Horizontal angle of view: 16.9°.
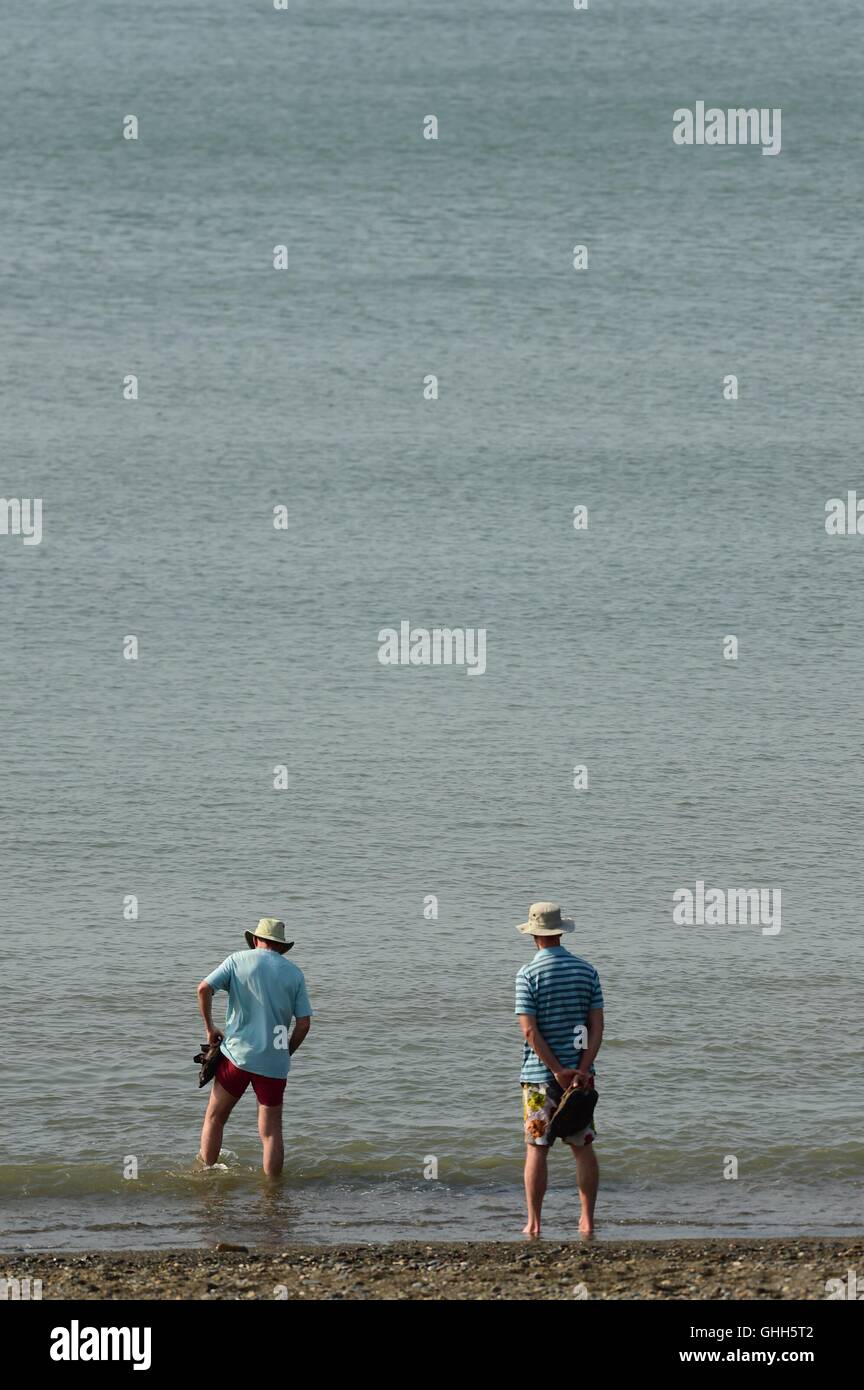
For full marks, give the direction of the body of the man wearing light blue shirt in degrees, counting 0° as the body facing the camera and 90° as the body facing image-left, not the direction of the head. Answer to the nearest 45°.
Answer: approximately 180°

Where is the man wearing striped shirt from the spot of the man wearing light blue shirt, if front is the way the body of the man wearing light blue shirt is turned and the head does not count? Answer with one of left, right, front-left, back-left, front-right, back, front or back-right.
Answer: back-right
